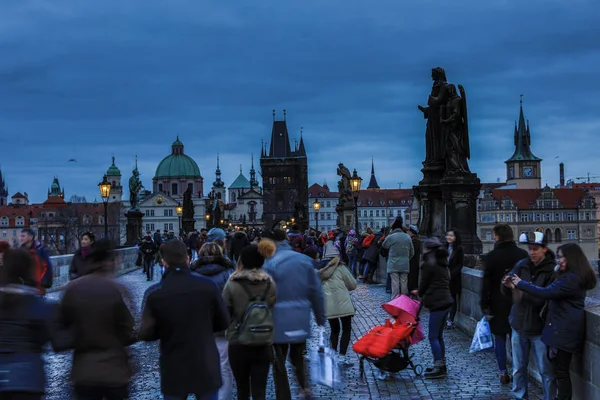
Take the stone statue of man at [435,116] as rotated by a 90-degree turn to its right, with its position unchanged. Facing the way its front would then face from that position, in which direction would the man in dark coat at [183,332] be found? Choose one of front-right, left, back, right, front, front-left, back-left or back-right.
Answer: back

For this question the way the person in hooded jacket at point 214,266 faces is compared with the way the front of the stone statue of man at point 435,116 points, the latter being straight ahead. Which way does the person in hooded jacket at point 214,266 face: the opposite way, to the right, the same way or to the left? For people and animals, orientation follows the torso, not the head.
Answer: to the right

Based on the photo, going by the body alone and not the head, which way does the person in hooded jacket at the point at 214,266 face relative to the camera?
away from the camera

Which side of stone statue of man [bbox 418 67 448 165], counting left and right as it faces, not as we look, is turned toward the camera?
left

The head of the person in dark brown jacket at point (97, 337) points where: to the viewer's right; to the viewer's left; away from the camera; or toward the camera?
away from the camera

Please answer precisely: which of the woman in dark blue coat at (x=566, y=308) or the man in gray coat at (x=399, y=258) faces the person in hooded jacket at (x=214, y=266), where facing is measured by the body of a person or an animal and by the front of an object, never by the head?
the woman in dark blue coat

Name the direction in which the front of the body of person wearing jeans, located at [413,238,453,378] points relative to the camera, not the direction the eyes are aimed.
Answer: to the viewer's left

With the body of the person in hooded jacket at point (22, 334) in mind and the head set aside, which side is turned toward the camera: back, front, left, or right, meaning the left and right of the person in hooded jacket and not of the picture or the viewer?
back

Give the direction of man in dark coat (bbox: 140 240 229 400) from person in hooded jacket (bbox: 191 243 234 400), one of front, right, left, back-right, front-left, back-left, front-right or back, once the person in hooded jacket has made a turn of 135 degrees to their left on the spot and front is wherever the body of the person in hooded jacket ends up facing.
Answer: front-left

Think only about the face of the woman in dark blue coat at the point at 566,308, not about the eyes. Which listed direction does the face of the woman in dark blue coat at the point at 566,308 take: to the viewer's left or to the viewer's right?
to the viewer's left

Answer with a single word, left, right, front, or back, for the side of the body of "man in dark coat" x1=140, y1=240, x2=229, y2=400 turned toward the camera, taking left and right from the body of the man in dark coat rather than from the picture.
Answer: back

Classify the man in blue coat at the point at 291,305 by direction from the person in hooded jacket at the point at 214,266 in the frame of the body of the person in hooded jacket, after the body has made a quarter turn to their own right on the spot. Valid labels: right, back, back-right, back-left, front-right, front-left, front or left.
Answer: front-right

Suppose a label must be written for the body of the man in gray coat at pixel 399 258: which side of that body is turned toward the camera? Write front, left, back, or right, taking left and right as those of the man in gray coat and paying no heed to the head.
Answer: back

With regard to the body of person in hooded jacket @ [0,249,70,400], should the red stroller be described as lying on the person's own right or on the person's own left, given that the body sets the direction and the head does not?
on the person's own right

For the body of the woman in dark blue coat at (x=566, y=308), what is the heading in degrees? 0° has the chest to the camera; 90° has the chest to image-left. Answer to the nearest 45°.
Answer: approximately 90°
